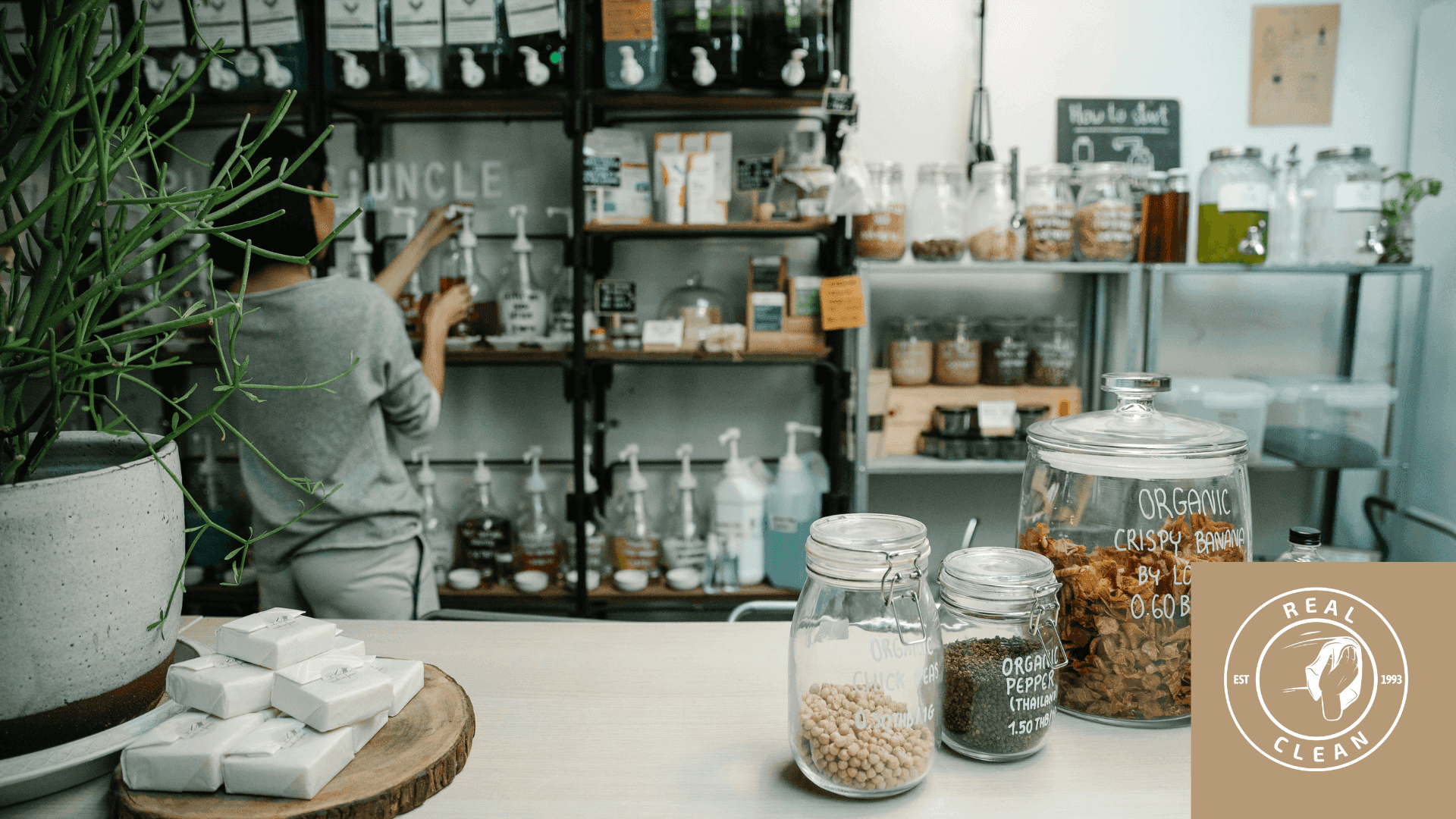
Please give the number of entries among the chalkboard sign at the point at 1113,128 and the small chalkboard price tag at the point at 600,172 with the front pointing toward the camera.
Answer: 2

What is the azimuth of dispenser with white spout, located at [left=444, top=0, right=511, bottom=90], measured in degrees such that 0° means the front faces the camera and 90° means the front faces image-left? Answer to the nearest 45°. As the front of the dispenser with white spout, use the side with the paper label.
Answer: approximately 0°

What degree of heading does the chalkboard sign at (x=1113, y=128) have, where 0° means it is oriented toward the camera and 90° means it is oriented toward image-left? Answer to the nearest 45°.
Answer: approximately 0°

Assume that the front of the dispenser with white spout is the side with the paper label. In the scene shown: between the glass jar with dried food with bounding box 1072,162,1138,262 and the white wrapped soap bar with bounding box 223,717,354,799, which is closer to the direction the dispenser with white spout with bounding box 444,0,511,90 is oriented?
the white wrapped soap bar

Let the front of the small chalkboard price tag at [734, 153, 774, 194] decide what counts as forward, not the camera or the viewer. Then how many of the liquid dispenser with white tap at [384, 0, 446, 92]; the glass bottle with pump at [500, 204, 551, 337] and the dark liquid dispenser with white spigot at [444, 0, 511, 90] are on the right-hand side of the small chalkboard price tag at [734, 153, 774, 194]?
3

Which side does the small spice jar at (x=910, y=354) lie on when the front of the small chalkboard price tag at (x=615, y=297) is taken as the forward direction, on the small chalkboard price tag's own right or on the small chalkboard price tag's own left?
on the small chalkboard price tag's own left

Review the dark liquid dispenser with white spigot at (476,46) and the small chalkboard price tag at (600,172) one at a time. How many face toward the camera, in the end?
2

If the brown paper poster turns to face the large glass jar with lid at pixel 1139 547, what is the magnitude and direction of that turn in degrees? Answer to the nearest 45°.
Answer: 0° — it already faces it

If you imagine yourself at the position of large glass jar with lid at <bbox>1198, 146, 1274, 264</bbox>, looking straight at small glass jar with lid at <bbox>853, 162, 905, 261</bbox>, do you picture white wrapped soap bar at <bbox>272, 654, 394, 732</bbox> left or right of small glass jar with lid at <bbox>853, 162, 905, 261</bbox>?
left

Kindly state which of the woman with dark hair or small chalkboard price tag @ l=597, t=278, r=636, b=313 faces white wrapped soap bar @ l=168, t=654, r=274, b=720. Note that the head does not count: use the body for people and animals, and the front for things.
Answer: the small chalkboard price tag
